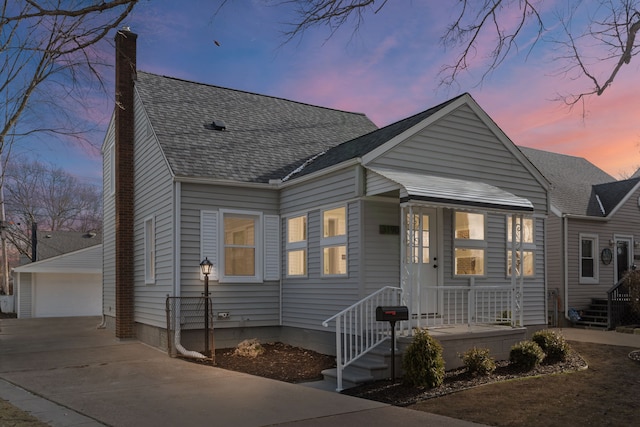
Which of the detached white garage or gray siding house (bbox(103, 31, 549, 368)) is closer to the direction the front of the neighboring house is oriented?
the gray siding house

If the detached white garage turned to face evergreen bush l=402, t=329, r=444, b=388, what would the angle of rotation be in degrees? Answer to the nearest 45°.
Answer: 0° — it already faces it

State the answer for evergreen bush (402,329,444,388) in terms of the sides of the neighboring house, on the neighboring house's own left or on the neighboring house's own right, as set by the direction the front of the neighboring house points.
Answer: on the neighboring house's own right

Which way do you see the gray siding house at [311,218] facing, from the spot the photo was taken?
facing the viewer and to the right of the viewer

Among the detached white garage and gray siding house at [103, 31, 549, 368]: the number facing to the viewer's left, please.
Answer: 0

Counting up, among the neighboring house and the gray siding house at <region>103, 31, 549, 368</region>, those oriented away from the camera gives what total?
0

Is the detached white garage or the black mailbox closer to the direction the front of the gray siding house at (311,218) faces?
the black mailbox

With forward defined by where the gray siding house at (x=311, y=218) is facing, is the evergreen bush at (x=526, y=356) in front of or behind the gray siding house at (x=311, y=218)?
in front

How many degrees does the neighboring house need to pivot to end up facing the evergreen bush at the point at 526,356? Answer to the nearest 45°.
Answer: approximately 45° to its right

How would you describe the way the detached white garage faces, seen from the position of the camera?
facing the viewer
